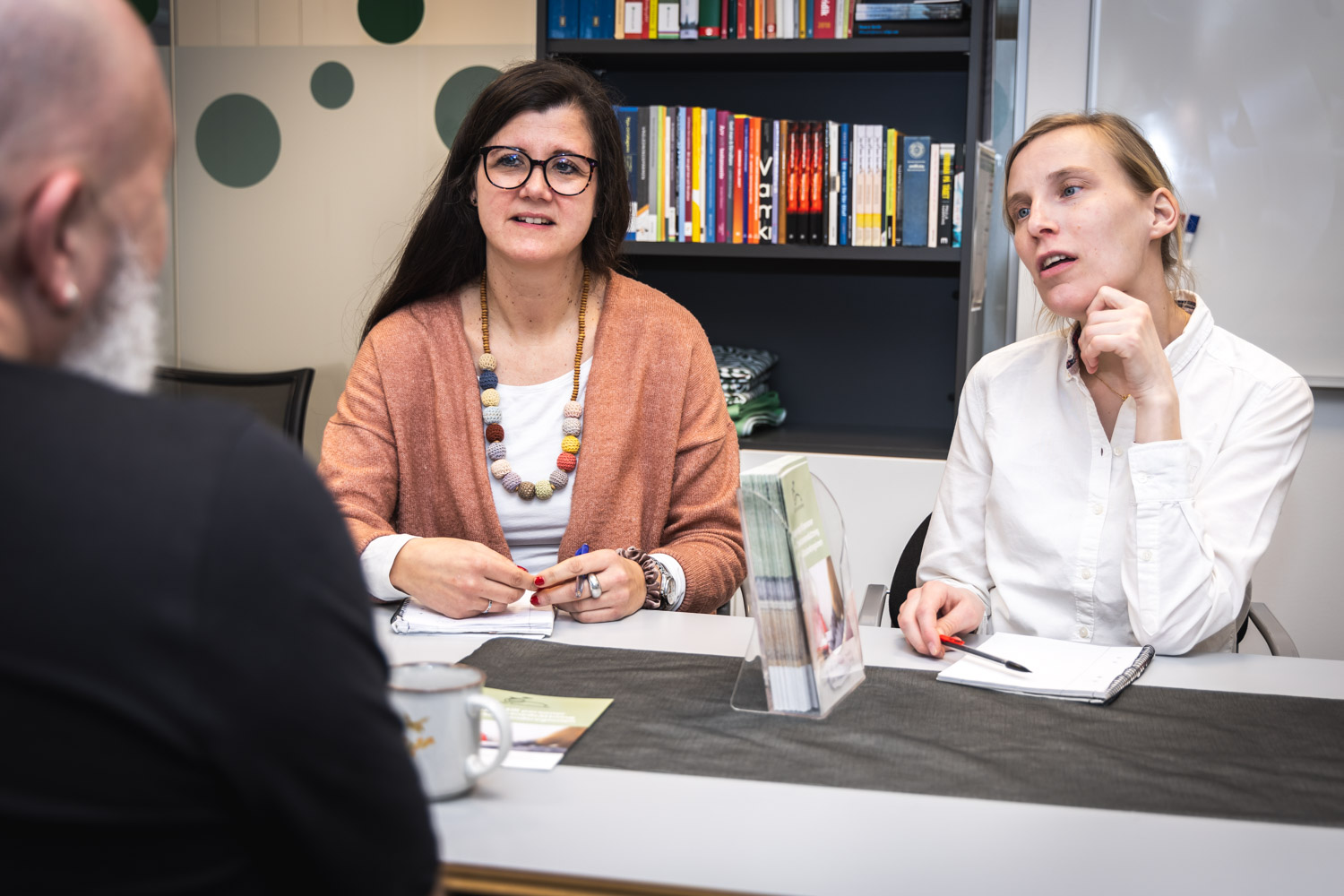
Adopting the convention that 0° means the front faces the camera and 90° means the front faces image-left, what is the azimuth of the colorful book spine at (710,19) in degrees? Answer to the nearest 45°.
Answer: approximately 0°

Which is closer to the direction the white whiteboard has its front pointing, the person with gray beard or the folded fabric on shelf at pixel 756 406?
the person with gray beard

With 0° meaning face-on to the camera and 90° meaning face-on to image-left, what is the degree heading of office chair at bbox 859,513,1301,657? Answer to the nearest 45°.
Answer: approximately 0°

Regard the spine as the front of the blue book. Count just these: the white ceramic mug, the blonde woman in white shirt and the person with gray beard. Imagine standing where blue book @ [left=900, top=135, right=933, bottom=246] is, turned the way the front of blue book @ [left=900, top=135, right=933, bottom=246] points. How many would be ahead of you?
3

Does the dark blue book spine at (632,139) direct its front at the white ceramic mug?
yes

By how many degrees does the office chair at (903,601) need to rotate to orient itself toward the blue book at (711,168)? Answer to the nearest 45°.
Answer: approximately 135° to its right
